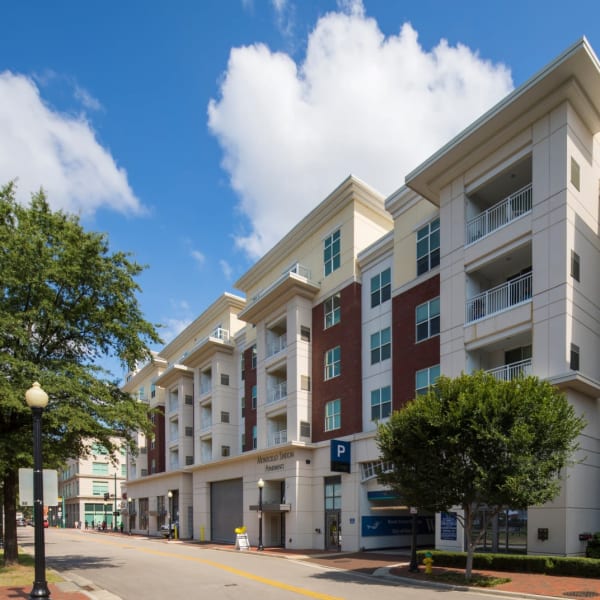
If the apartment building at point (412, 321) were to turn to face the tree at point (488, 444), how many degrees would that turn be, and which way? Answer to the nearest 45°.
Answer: approximately 45° to its left

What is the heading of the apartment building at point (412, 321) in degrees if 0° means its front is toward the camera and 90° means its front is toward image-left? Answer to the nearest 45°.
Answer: approximately 45°

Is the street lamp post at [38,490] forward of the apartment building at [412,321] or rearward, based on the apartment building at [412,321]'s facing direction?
forward
